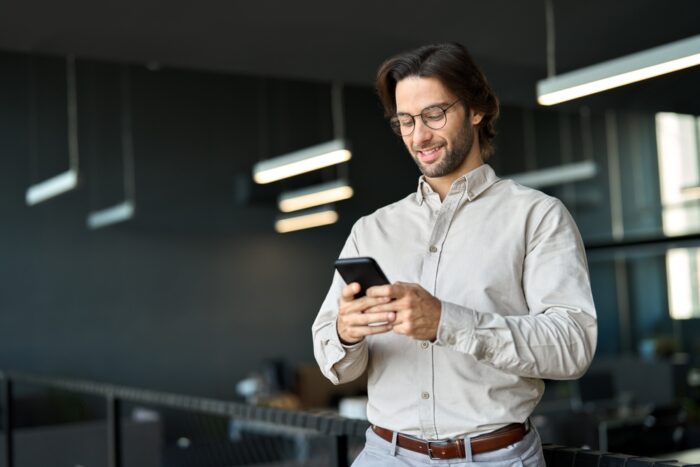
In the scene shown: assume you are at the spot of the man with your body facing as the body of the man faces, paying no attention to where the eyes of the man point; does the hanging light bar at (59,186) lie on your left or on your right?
on your right

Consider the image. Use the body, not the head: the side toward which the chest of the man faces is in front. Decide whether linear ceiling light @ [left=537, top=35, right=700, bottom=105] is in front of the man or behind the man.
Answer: behind

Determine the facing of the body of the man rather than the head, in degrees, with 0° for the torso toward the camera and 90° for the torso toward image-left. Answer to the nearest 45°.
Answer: approximately 45°

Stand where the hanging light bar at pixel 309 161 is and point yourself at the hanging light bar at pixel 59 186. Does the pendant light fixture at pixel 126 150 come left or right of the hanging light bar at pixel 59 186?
right

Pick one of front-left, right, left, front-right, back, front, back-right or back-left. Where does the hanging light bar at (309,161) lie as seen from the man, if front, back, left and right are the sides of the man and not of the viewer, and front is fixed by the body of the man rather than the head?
back-right

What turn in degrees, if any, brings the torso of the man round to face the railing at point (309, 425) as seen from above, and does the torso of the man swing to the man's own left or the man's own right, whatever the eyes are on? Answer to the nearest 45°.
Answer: approximately 90° to the man's own right

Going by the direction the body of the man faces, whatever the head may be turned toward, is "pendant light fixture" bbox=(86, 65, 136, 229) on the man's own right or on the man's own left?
on the man's own right
